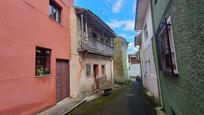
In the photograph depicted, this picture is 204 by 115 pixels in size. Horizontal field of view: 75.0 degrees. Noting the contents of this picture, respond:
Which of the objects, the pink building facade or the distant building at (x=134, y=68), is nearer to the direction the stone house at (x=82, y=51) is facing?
the pink building facade

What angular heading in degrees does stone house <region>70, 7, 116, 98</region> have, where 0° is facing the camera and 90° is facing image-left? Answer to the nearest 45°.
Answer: approximately 315°

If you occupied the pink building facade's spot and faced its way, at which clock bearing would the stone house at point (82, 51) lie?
The stone house is roughly at 9 o'clock from the pink building facade.

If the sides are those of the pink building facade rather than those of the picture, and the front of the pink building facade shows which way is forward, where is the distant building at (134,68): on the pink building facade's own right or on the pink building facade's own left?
on the pink building facade's own left

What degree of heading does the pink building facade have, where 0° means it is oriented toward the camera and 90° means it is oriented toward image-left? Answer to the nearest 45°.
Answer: approximately 315°
